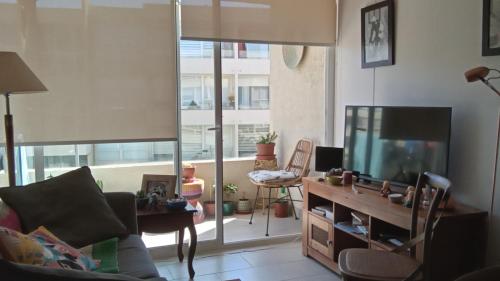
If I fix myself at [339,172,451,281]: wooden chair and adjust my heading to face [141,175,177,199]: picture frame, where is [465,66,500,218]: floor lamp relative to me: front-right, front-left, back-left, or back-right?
back-right

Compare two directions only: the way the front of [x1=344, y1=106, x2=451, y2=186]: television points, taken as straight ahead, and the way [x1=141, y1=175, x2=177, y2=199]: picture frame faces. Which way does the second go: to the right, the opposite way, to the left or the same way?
to the left

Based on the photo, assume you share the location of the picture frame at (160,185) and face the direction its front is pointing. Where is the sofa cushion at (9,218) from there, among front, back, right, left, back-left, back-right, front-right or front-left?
front-right

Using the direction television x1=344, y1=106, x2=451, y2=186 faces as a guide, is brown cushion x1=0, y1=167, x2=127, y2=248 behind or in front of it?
in front

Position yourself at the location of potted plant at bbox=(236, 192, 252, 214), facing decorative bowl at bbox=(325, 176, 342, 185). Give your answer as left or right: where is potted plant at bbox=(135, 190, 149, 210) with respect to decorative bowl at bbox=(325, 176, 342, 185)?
right

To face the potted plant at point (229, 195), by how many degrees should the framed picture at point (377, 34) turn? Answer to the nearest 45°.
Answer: approximately 90° to its right

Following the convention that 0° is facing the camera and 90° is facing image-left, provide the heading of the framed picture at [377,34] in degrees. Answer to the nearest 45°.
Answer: approximately 45°

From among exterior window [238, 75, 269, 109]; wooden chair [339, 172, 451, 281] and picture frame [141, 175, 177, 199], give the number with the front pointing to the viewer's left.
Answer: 1

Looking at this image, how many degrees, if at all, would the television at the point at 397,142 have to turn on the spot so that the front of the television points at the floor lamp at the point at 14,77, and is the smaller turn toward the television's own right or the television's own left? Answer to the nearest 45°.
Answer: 0° — it already faces it

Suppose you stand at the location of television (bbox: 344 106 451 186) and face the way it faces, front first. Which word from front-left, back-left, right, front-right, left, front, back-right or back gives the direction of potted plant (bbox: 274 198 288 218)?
right

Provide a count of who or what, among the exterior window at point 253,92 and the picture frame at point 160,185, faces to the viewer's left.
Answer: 0

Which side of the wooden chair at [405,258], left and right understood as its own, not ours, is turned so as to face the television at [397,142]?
right

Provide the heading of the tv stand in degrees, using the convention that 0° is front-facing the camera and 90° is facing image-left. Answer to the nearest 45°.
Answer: approximately 45°

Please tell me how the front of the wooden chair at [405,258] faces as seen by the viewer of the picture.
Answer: facing to the left of the viewer

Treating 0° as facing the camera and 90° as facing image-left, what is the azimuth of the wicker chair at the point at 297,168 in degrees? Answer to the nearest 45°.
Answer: approximately 45°

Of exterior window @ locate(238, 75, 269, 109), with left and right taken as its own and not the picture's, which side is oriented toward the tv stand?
front
